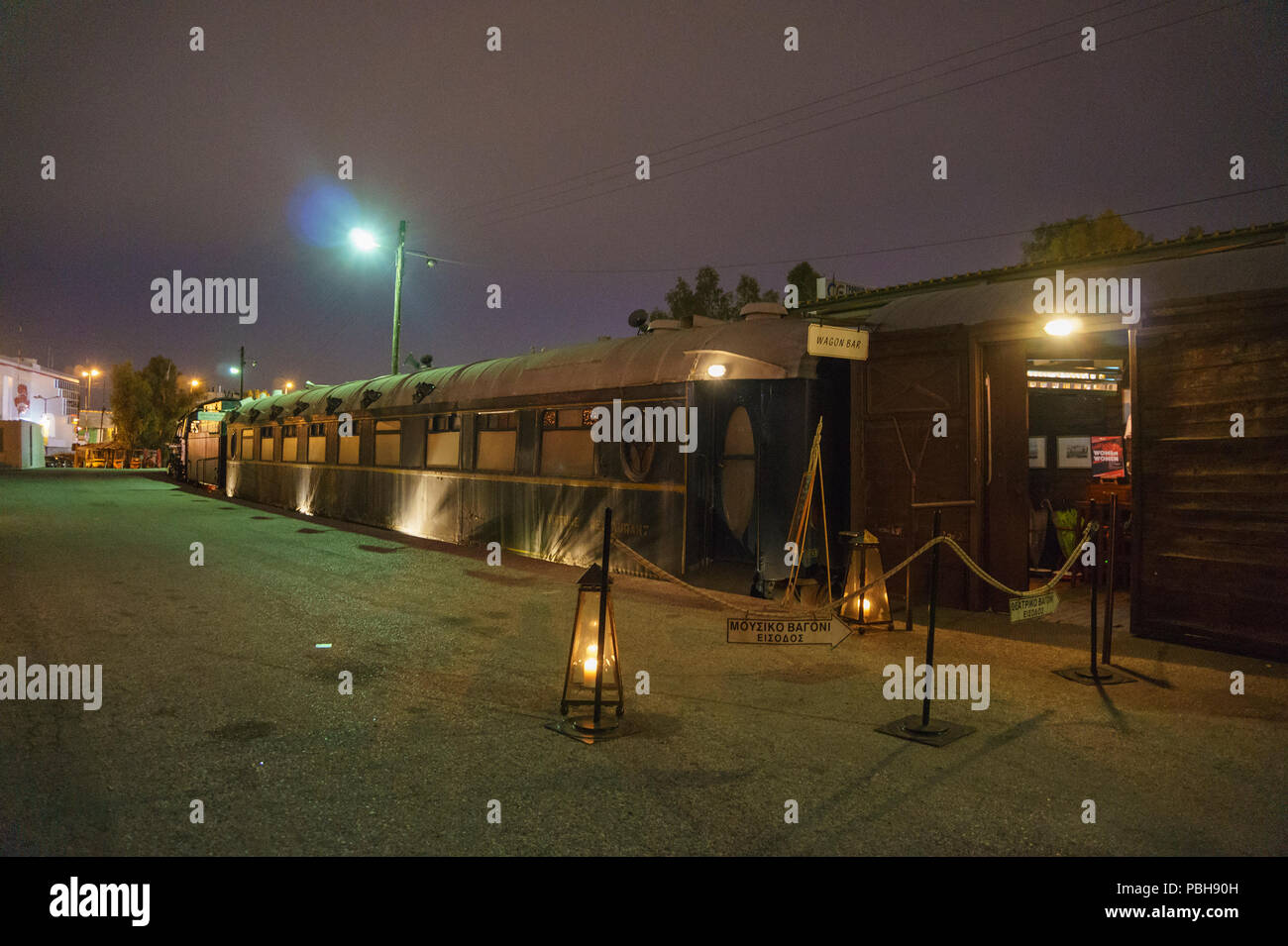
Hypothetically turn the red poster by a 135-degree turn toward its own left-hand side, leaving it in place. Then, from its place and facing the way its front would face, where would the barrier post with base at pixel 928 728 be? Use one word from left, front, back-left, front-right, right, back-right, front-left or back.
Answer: back-right

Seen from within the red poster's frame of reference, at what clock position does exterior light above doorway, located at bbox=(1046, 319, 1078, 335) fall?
The exterior light above doorway is roughly at 12 o'clock from the red poster.

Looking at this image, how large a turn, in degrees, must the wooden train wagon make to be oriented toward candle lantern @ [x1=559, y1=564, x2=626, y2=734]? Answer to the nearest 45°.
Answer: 0° — it already faces it

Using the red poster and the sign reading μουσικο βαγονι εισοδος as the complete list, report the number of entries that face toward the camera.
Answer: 2

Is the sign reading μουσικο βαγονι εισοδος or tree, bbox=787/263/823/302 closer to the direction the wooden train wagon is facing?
the sign reading μουσικο βαγονι εισοδος

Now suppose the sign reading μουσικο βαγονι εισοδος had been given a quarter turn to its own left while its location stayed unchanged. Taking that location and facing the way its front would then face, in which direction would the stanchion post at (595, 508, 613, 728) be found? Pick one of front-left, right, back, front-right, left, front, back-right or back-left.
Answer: back-right

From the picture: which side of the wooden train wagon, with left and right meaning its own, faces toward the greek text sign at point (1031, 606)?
front

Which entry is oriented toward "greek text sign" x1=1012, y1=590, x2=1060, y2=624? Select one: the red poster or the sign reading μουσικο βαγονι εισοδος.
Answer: the red poster

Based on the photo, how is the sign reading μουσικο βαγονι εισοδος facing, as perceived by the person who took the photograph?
facing the viewer

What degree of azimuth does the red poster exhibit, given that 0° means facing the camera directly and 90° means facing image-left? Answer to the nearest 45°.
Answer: approximately 0°

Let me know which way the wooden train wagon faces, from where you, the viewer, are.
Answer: facing the viewer and to the left of the viewer

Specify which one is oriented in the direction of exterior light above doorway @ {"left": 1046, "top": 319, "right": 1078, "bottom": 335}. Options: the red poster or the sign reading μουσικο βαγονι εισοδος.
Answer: the red poster

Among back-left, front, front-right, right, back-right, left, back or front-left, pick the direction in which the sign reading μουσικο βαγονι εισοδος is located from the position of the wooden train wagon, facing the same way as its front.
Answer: front

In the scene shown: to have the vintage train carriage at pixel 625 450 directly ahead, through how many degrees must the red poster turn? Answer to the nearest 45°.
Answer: approximately 45° to its right
